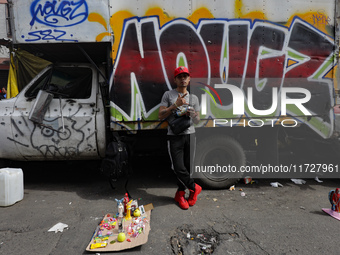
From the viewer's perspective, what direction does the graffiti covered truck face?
to the viewer's left

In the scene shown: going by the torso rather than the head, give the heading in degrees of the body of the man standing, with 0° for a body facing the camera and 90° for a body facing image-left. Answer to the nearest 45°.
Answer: approximately 0°

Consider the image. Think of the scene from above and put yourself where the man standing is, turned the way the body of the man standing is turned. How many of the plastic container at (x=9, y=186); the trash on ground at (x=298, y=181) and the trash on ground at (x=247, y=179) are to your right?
1

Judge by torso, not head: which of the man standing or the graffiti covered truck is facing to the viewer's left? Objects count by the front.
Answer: the graffiti covered truck

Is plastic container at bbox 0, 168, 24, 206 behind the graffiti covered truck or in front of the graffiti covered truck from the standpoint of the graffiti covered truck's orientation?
in front

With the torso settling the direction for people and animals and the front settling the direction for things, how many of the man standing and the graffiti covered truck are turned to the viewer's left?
1

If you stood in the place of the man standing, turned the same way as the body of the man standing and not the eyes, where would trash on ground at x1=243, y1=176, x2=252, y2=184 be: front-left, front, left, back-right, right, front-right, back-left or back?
back-left

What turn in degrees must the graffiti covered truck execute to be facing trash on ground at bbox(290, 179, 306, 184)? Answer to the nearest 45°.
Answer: approximately 180°

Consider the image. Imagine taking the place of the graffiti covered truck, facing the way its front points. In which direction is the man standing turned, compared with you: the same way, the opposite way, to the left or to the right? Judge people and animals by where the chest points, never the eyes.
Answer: to the left
